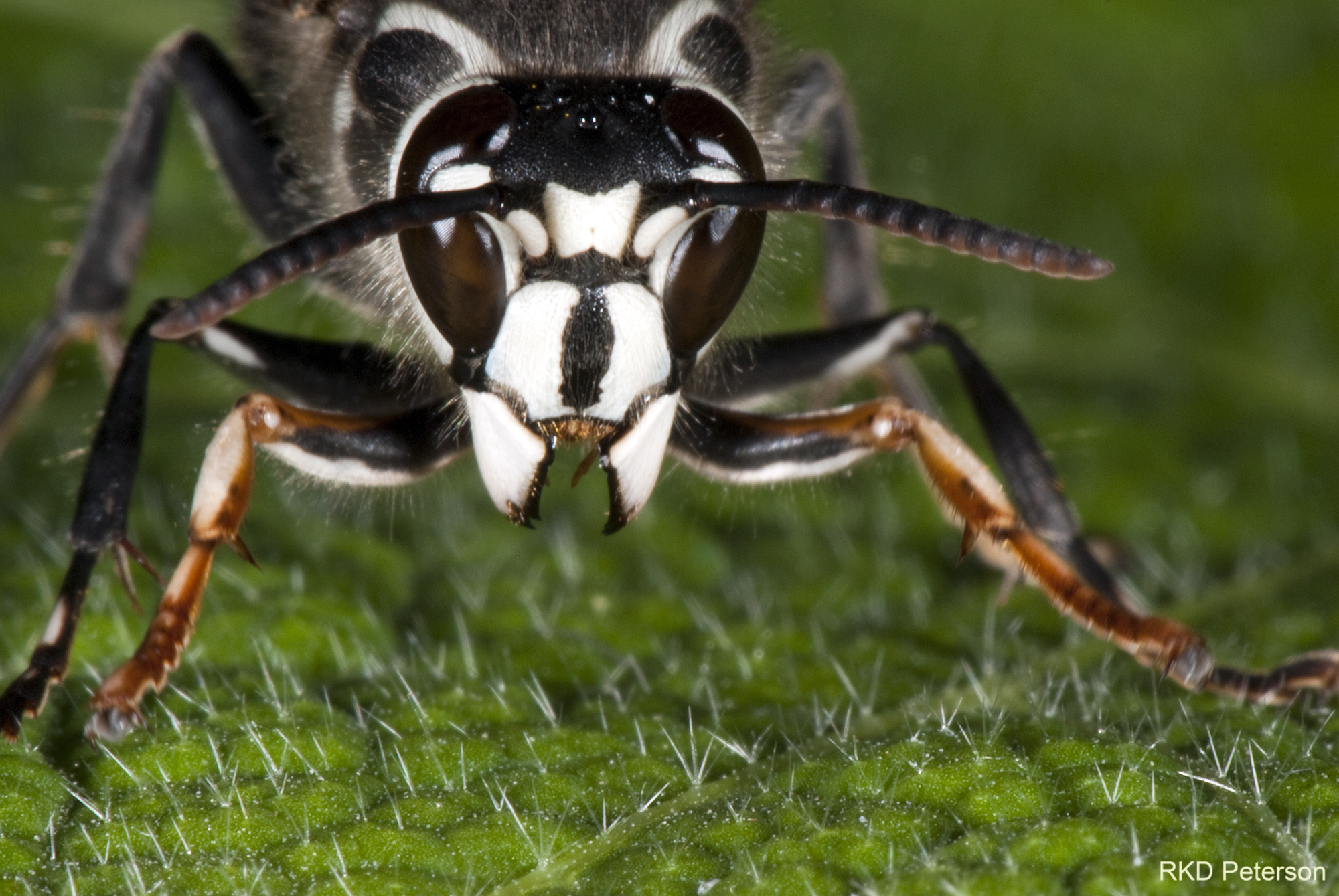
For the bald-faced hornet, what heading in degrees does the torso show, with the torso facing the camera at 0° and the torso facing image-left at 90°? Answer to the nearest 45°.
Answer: approximately 0°
